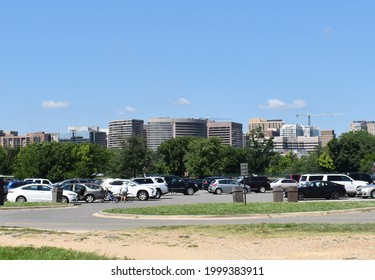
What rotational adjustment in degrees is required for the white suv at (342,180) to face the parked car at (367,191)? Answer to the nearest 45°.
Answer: approximately 45° to its right

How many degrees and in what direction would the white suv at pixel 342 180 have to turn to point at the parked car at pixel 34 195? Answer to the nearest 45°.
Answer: approximately 135° to its right

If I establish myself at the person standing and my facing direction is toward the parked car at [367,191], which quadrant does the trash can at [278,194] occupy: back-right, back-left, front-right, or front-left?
front-right

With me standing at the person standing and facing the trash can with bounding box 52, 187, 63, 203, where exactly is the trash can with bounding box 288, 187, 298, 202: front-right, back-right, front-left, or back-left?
back-left

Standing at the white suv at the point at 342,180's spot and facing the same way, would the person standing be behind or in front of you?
behind

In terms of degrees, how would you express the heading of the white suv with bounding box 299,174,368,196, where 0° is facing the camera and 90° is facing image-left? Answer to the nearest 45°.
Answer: approximately 270°

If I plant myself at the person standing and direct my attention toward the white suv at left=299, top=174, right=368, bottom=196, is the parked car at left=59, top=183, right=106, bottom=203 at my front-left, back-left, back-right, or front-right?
back-left
